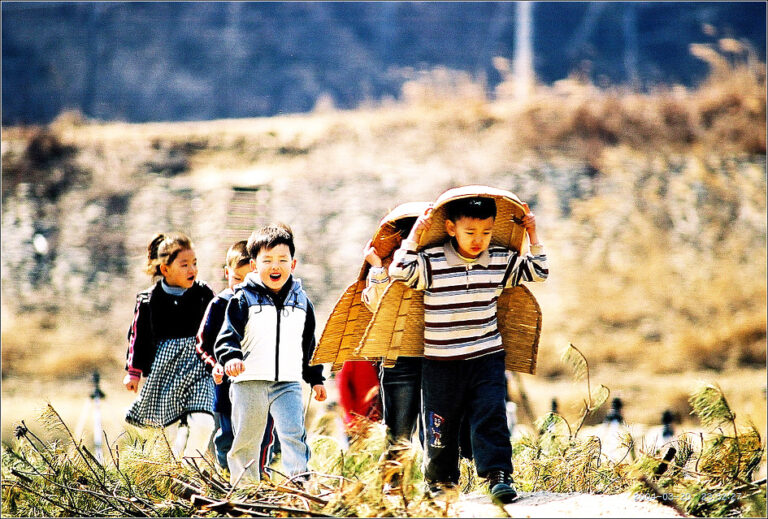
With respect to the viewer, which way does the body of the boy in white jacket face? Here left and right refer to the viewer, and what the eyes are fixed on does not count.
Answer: facing the viewer

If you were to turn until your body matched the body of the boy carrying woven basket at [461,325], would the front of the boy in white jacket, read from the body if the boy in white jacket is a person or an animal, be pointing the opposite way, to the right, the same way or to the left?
the same way

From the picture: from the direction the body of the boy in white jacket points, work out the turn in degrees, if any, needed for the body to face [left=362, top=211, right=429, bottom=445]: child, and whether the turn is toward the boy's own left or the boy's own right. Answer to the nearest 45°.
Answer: approximately 90° to the boy's own left

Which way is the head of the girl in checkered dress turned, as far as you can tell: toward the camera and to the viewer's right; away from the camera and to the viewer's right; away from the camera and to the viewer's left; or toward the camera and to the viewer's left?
toward the camera and to the viewer's right

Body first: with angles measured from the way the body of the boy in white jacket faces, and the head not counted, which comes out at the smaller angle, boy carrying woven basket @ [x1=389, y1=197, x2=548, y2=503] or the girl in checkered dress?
the boy carrying woven basket

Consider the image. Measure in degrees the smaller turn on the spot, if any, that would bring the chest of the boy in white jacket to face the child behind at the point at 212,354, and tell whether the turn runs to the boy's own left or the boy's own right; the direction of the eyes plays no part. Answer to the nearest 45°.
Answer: approximately 135° to the boy's own right

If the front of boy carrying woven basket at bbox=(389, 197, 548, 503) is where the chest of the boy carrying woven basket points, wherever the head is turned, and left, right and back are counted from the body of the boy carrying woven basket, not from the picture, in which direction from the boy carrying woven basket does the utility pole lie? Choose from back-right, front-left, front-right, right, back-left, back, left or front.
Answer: back

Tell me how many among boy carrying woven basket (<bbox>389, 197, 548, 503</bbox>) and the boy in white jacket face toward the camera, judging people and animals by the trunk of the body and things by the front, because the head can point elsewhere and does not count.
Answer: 2

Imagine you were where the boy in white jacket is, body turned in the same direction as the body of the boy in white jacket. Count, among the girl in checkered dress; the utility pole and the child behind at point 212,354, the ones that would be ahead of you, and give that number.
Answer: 0

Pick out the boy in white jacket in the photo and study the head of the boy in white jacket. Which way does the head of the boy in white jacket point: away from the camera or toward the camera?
toward the camera

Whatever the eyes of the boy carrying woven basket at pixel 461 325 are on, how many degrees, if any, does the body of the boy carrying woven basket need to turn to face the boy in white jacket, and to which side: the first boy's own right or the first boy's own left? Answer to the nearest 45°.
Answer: approximately 90° to the first boy's own right

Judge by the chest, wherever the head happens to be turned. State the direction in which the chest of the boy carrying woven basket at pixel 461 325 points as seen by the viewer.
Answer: toward the camera

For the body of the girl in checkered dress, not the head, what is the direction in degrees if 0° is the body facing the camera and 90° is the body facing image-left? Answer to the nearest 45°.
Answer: approximately 315°
